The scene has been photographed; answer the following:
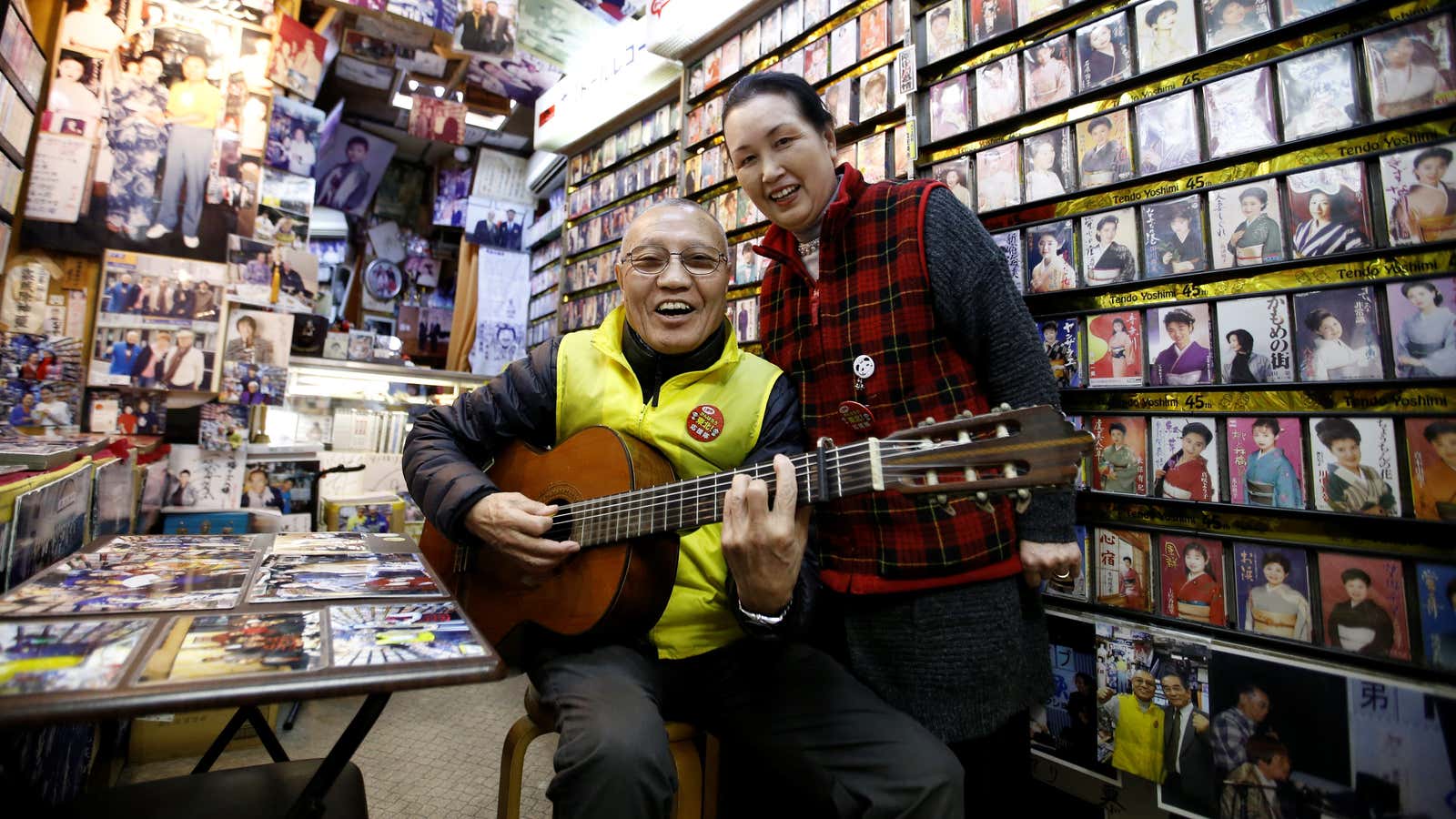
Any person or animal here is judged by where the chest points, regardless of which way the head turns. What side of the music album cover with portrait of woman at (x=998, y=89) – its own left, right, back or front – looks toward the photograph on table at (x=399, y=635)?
front

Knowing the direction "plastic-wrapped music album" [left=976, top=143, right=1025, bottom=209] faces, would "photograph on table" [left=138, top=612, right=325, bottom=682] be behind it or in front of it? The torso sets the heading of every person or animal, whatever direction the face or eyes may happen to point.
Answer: in front

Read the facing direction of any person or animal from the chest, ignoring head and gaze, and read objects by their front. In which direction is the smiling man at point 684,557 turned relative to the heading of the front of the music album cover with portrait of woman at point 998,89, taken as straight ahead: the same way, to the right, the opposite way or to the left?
to the left

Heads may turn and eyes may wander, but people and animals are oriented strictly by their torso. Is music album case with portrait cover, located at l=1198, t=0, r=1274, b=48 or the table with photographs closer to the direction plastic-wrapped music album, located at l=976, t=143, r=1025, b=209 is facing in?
the table with photographs

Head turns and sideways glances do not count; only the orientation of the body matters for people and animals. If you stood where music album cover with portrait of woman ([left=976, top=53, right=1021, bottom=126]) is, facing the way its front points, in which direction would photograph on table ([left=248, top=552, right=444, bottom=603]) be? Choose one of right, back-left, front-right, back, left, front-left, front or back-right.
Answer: front

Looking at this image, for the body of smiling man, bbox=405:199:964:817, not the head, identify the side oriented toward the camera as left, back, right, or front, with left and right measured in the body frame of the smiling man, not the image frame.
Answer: front

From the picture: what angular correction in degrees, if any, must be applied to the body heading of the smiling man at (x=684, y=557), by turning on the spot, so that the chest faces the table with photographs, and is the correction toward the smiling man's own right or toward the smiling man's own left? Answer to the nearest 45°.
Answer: approximately 45° to the smiling man's own right

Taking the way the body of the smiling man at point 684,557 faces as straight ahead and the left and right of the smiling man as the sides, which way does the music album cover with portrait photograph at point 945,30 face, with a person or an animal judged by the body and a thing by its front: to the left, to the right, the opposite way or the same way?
to the right

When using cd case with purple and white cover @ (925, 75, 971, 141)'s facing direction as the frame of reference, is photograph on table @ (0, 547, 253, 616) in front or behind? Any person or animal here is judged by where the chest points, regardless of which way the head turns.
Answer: in front

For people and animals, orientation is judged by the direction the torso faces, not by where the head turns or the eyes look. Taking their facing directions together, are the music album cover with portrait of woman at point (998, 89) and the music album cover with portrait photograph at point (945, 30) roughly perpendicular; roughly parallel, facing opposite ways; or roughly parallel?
roughly parallel
